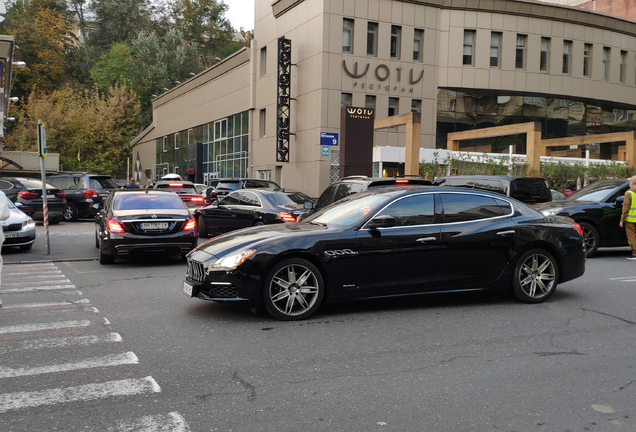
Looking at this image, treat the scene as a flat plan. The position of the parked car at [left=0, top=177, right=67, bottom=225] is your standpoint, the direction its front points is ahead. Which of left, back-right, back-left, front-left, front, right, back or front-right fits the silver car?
back-left

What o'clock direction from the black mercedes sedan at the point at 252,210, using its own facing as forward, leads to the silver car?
The silver car is roughly at 10 o'clock from the black mercedes sedan.

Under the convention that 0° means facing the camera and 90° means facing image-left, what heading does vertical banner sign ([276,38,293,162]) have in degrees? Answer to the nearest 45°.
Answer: approximately 0°

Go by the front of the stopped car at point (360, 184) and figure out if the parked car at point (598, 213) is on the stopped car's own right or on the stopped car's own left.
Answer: on the stopped car's own right

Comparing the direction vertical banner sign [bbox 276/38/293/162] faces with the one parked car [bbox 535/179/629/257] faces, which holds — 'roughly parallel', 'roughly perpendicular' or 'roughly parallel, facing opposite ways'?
roughly perpendicular

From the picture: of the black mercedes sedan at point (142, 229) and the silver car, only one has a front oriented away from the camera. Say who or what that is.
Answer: the black mercedes sedan

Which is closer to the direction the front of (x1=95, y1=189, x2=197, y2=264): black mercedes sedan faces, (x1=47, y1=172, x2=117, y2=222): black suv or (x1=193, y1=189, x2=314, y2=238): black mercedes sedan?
the black suv

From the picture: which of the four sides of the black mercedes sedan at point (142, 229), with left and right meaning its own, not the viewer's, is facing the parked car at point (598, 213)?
right

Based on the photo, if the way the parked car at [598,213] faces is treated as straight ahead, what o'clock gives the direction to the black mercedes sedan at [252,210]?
The black mercedes sedan is roughly at 1 o'clock from the parked car.
